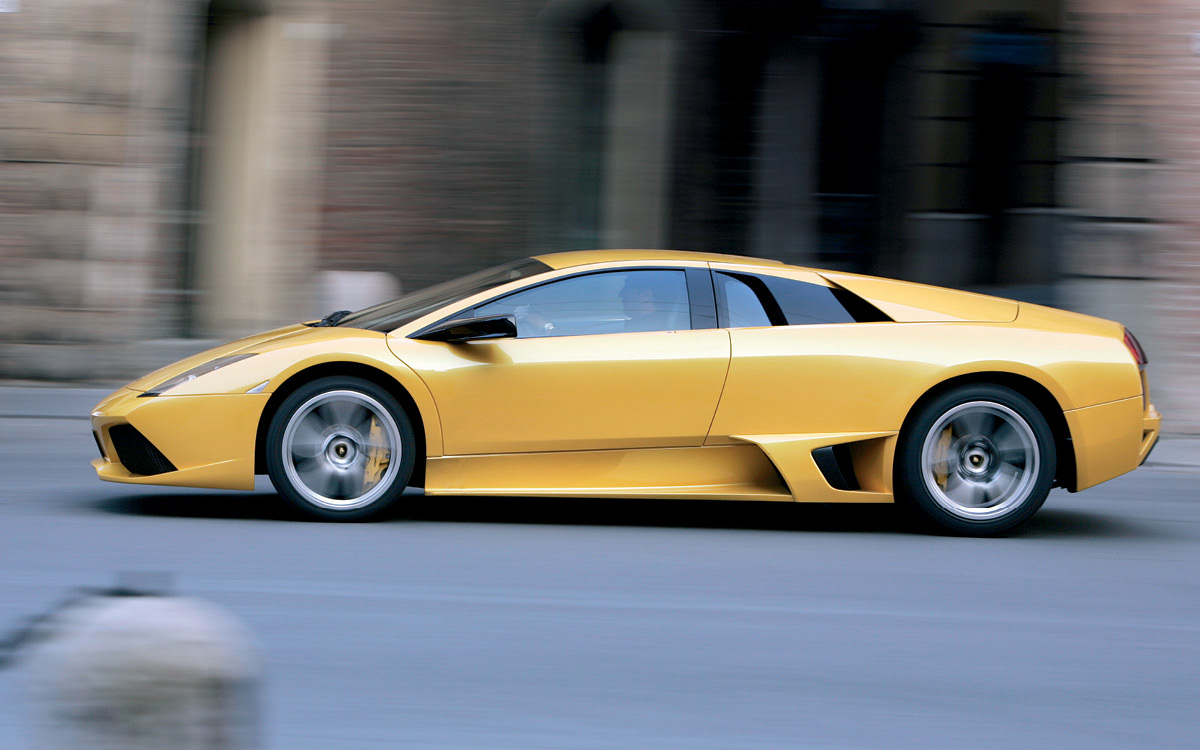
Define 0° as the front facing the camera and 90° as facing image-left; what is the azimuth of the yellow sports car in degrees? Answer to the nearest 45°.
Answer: approximately 90°

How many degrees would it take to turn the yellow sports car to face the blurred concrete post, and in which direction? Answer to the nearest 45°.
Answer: approximately 90° to its left
